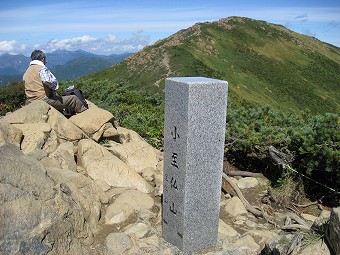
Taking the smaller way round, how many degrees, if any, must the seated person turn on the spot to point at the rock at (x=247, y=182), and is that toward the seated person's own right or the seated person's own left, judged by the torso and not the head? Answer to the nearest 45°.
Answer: approximately 90° to the seated person's own right

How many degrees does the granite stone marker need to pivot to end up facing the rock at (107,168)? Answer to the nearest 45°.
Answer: approximately 90° to its right

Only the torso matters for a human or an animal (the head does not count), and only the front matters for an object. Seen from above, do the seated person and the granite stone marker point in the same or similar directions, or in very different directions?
very different directions

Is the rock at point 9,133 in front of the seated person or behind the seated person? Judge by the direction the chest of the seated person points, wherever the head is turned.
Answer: behind

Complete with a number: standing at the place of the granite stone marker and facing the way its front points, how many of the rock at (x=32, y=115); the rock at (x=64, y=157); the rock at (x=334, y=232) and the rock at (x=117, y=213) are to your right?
3

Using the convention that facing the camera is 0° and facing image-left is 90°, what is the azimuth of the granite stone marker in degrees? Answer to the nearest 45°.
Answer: approximately 45°

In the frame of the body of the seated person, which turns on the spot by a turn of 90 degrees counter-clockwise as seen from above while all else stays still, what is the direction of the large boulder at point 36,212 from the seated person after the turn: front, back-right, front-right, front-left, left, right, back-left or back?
back-left

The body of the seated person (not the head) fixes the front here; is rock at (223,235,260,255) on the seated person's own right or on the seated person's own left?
on the seated person's own right

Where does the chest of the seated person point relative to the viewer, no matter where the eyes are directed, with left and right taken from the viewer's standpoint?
facing away from the viewer and to the right of the viewer

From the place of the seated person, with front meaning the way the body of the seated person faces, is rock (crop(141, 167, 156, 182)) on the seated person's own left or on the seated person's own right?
on the seated person's own right

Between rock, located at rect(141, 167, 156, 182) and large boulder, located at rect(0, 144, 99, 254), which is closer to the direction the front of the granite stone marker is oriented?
the large boulder
